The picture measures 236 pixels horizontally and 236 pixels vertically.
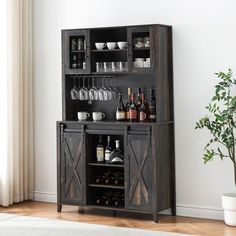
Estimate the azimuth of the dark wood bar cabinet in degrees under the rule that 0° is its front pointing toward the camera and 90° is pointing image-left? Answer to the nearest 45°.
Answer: approximately 45°

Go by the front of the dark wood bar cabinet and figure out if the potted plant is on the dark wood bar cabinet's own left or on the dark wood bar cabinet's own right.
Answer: on the dark wood bar cabinet's own left

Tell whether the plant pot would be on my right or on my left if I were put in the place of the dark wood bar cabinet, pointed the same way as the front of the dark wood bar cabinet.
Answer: on my left
